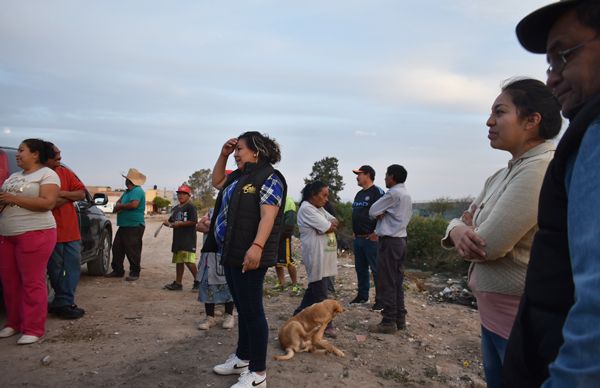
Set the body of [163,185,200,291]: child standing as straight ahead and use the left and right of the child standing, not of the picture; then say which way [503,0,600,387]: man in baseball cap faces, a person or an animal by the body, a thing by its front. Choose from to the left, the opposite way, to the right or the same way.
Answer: to the right

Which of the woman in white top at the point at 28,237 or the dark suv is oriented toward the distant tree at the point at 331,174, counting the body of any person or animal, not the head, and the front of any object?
the dark suv

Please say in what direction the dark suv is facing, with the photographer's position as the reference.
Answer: facing away from the viewer and to the right of the viewer

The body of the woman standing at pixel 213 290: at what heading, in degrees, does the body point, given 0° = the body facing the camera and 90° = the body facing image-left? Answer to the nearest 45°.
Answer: approximately 45°

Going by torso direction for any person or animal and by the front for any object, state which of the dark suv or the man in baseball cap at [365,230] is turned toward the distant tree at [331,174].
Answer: the dark suv

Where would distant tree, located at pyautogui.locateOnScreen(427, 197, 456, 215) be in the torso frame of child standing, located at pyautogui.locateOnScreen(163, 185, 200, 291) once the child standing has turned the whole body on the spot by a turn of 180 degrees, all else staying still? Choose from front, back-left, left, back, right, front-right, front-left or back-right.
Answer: front

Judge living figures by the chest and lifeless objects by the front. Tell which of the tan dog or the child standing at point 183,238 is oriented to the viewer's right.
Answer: the tan dog

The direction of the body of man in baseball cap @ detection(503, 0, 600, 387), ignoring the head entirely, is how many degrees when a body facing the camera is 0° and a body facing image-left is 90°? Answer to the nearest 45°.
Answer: approximately 90°
